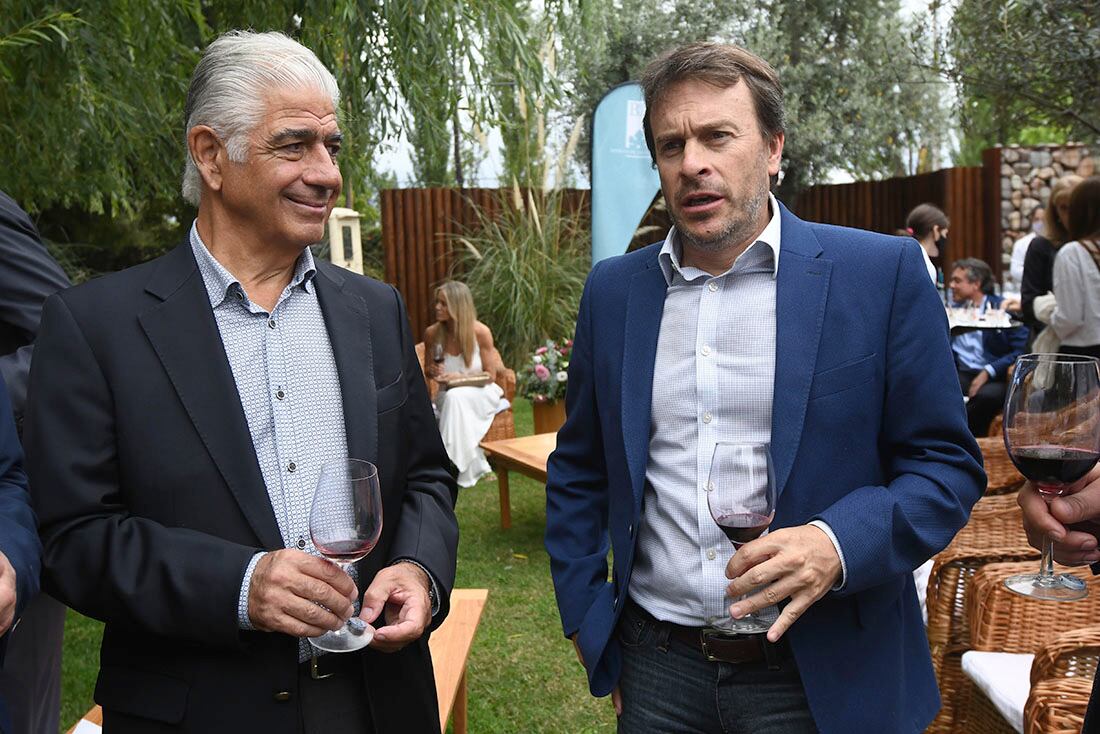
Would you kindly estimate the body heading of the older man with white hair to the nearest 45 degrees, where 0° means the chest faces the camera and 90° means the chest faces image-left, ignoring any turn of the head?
approximately 315°

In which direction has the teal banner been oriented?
toward the camera

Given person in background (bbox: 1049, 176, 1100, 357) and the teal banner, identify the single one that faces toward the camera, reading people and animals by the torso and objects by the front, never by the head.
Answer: the teal banner

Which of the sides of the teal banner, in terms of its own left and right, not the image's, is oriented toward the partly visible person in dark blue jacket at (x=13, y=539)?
front

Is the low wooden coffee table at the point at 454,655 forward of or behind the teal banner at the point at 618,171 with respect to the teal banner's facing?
forward

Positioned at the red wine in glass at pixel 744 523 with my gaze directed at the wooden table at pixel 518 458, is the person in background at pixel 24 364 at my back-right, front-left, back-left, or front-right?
front-left

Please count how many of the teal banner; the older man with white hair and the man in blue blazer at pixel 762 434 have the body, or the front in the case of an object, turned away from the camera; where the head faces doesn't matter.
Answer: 0

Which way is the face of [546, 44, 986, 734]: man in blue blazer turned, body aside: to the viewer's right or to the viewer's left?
to the viewer's left

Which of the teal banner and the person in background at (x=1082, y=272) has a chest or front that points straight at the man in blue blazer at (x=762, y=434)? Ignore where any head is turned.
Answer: the teal banner

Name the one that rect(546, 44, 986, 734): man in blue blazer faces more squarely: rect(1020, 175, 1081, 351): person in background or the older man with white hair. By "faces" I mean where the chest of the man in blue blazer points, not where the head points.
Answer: the older man with white hair

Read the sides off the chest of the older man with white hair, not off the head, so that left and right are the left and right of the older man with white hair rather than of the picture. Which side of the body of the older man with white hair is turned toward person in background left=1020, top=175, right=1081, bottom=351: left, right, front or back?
left

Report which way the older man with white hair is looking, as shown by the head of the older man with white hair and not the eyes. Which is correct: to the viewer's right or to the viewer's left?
to the viewer's right

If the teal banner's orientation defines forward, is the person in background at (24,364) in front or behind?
in front
